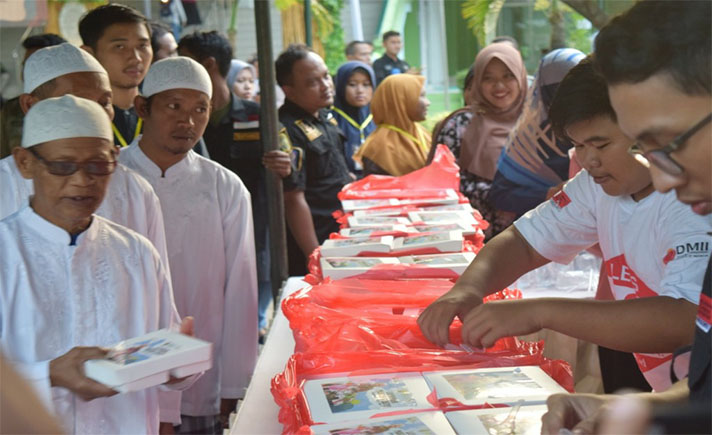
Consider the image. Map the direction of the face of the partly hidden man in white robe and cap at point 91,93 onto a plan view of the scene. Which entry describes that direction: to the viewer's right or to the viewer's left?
to the viewer's right

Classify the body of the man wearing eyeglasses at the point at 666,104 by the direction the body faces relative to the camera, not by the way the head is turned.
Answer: to the viewer's left

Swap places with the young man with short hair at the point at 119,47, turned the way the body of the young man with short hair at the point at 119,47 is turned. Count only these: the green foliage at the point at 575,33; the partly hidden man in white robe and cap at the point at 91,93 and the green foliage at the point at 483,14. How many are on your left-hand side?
2

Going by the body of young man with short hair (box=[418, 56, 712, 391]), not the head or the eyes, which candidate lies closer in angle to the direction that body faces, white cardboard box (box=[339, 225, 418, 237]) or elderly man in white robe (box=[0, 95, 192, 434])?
the elderly man in white robe

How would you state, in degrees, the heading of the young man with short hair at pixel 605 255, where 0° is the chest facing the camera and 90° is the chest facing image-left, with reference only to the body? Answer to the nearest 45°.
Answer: approximately 45°

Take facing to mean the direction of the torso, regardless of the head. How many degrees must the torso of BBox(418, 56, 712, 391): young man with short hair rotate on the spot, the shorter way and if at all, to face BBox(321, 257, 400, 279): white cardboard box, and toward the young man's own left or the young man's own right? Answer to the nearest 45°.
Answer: approximately 90° to the young man's own right

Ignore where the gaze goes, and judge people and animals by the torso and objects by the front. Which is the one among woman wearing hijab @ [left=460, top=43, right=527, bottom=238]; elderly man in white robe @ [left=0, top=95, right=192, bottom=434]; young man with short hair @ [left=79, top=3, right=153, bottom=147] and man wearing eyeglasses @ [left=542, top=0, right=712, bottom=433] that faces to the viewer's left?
the man wearing eyeglasses

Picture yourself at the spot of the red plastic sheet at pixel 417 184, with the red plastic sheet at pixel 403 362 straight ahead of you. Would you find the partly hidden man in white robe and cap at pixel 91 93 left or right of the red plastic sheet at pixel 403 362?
right

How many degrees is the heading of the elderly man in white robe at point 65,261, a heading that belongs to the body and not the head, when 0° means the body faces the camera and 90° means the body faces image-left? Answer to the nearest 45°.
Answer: approximately 315°

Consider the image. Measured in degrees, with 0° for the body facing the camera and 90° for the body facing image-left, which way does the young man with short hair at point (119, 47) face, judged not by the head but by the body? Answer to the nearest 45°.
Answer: approximately 315°

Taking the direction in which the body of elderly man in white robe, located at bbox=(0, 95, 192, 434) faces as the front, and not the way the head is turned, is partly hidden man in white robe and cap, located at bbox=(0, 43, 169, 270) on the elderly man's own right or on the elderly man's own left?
on the elderly man's own left

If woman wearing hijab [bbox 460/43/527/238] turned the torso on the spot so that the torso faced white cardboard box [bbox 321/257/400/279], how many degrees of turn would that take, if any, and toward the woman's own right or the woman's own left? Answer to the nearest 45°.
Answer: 0° — they already face it
